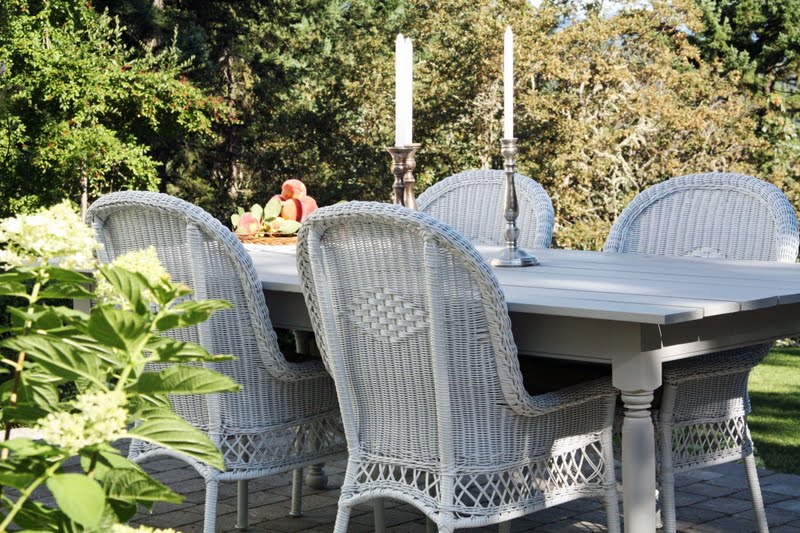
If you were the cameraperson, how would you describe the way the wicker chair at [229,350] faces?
facing away from the viewer and to the right of the viewer

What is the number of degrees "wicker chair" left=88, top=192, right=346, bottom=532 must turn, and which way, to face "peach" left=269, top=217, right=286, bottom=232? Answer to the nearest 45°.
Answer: approximately 45° to its left

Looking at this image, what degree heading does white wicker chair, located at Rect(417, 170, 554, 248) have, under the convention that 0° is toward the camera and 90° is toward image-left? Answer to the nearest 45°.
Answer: approximately 45°

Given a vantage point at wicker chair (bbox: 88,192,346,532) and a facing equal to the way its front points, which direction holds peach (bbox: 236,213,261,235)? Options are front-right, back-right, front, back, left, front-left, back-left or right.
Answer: front-left

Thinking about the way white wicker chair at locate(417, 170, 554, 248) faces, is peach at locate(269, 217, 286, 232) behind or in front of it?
in front

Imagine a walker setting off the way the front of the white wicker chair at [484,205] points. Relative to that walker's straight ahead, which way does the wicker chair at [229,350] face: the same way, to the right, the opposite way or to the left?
the opposite way

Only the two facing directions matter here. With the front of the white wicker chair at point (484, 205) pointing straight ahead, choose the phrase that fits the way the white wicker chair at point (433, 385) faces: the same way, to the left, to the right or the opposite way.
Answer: the opposite way

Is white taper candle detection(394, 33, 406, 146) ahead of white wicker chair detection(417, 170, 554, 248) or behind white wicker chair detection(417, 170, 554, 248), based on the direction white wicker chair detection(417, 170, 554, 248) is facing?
ahead

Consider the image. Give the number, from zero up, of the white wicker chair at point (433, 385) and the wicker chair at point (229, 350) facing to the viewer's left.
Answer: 0

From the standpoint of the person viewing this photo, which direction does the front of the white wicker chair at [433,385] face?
facing away from the viewer and to the right of the viewer
